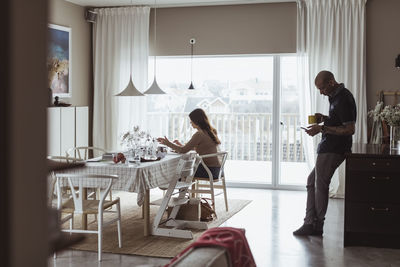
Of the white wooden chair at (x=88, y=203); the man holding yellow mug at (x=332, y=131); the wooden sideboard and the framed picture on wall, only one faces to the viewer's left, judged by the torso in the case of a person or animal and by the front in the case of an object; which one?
the man holding yellow mug

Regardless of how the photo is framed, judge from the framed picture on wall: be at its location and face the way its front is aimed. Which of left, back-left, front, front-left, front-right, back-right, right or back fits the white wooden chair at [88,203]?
front-right

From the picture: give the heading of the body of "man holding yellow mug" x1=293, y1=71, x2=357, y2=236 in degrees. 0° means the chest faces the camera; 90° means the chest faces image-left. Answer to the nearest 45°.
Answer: approximately 90°

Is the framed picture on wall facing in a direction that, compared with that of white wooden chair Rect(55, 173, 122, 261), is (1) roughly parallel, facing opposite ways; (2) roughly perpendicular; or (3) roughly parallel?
roughly perpendicular

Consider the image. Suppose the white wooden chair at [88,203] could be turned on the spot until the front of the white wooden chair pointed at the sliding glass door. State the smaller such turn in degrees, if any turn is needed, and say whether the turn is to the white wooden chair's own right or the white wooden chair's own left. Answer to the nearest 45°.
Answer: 0° — it already faces it

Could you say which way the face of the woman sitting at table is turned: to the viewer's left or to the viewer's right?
to the viewer's left

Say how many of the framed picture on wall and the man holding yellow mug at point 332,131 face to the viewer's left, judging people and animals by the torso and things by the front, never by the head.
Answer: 1

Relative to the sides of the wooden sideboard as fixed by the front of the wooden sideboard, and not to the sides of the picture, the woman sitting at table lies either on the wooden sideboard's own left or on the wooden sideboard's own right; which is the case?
on the wooden sideboard's own right

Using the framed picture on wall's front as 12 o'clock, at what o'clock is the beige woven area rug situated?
The beige woven area rug is roughly at 1 o'clock from the framed picture on wall.
